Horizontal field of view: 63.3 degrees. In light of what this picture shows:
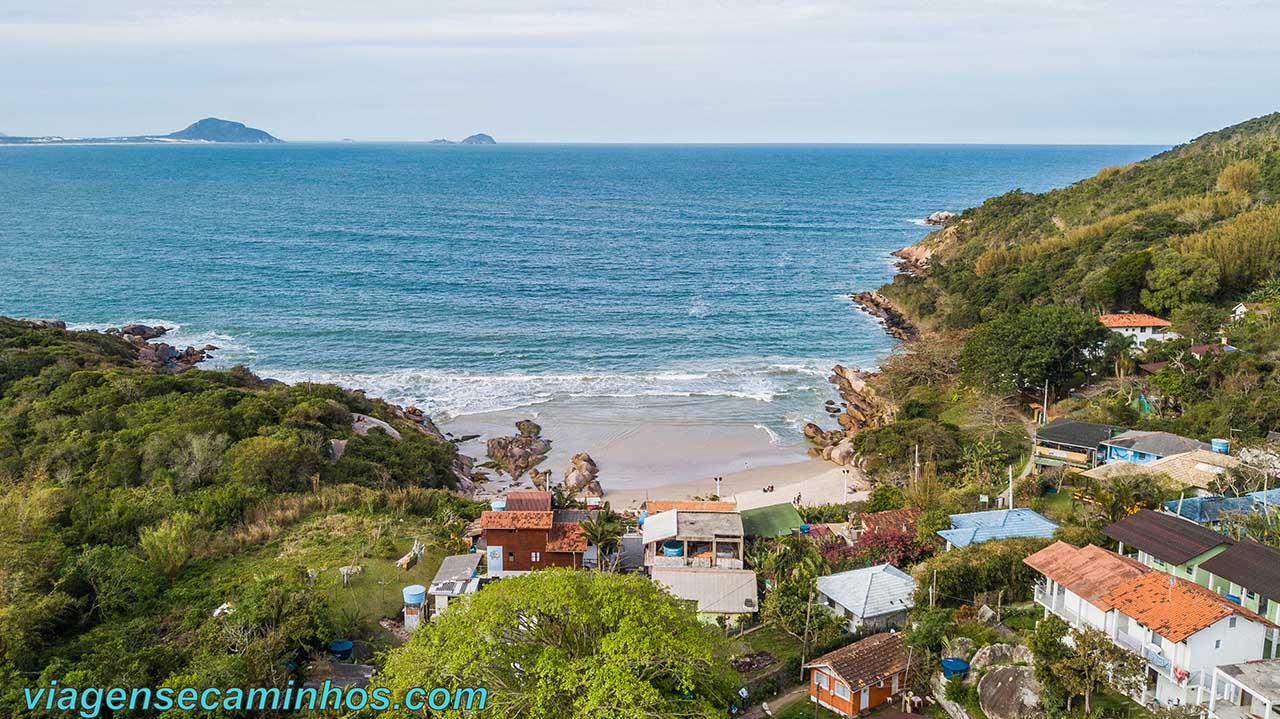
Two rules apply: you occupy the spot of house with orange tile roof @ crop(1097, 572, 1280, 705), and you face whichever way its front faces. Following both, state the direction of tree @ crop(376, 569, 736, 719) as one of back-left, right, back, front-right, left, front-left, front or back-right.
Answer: front

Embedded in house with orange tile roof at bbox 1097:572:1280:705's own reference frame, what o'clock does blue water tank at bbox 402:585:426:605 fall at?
The blue water tank is roughly at 1 o'clock from the house with orange tile roof.

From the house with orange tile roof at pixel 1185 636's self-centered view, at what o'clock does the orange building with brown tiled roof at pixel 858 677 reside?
The orange building with brown tiled roof is roughly at 1 o'clock from the house with orange tile roof.

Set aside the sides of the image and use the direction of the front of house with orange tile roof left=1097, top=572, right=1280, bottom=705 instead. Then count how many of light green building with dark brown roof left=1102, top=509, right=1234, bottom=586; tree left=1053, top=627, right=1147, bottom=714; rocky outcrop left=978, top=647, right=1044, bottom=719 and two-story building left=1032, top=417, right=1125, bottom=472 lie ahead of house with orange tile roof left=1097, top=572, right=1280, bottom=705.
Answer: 2

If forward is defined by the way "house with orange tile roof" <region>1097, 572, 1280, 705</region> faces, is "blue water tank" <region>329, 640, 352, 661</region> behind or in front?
in front

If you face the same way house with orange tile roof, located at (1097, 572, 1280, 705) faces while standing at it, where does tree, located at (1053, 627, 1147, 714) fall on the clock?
The tree is roughly at 12 o'clock from the house with orange tile roof.

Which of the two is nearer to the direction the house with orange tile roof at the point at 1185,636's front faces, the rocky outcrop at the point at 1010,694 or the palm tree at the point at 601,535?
the rocky outcrop

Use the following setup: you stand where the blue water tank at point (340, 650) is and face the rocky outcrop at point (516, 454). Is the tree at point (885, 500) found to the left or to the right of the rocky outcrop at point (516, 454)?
right

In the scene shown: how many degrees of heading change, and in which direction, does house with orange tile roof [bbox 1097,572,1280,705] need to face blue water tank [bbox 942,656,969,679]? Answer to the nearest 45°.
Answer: approximately 45° to its right

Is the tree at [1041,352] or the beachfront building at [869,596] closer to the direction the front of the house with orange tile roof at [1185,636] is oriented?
the beachfront building

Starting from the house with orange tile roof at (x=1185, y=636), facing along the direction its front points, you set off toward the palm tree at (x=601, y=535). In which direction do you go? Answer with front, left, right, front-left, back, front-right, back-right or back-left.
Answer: front-right

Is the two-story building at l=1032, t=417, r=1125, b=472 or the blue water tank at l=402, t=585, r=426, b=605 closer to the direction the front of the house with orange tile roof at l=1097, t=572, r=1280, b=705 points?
the blue water tank

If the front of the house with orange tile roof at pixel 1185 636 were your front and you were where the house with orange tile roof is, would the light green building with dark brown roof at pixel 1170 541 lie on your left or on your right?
on your right

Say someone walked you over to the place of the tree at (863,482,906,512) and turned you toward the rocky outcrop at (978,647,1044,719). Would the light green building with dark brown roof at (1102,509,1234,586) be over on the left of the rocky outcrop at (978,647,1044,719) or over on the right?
left

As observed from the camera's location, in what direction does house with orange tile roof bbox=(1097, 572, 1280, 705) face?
facing the viewer and to the left of the viewer

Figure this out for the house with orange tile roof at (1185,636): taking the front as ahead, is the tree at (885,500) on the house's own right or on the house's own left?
on the house's own right

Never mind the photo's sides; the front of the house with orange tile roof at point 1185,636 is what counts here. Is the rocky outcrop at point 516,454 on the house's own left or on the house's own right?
on the house's own right

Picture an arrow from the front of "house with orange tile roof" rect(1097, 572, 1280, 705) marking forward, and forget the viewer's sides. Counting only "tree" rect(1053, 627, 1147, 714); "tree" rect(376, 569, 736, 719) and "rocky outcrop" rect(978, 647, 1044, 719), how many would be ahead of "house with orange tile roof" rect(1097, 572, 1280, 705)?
3
